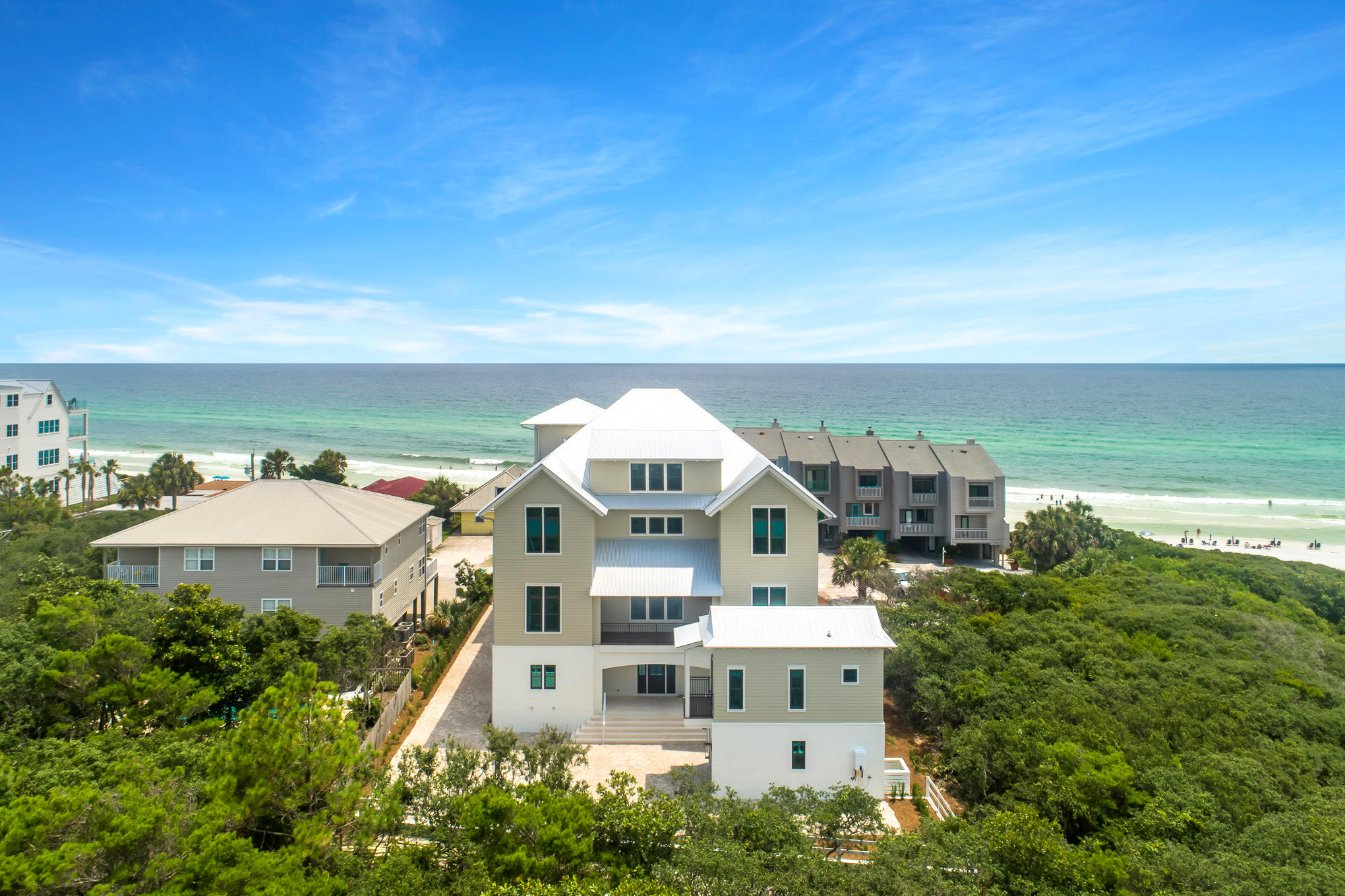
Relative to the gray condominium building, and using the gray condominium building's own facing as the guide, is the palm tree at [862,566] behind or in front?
in front

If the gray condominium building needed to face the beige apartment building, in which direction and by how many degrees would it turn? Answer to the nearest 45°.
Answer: approximately 45° to its right

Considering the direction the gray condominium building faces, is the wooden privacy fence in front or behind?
in front

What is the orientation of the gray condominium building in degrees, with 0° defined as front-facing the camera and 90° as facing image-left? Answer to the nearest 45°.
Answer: approximately 0°

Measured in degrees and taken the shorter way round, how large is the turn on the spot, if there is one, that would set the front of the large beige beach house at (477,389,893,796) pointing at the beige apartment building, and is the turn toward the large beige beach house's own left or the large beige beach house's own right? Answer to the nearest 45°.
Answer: approximately 90° to the large beige beach house's own right

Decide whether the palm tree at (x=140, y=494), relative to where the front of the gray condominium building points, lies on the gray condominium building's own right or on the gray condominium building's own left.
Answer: on the gray condominium building's own right

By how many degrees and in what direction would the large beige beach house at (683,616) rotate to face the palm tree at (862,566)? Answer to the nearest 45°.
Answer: approximately 135° to its left

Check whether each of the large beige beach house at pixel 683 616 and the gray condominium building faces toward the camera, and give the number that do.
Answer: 2

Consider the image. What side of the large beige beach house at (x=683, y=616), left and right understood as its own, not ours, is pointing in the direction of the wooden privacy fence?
right

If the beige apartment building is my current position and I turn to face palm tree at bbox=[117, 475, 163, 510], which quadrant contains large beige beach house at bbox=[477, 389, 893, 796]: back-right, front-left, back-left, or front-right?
back-right
